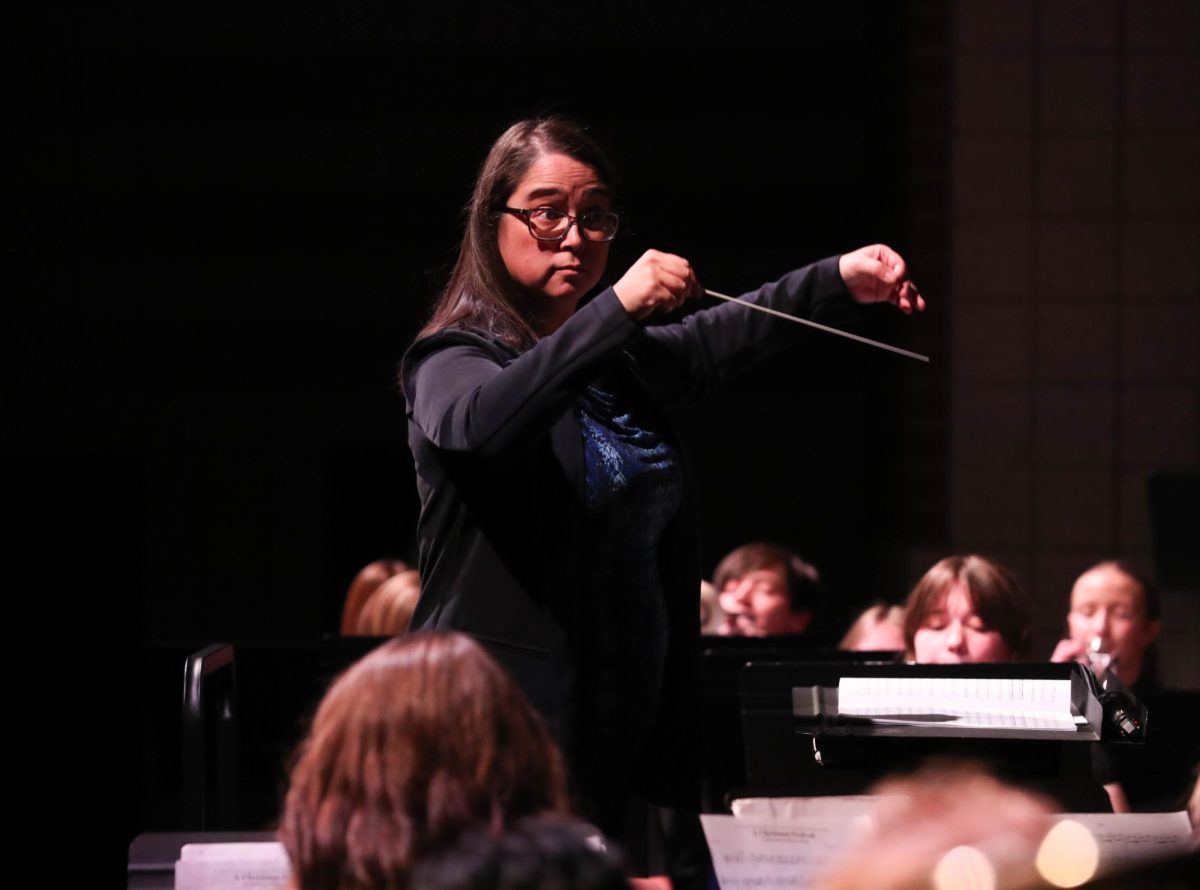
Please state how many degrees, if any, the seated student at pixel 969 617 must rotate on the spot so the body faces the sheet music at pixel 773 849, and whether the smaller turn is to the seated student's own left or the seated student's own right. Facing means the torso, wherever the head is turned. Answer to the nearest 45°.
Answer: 0° — they already face it

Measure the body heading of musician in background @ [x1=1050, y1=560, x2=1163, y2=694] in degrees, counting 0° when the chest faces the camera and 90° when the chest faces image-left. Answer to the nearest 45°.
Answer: approximately 45°

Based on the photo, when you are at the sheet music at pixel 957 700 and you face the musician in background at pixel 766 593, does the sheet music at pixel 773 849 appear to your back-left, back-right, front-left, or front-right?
back-left

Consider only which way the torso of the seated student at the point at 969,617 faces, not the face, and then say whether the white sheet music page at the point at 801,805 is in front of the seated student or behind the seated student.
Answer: in front

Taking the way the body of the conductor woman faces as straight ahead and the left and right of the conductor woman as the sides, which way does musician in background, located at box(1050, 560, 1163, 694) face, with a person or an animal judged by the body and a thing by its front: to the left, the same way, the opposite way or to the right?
to the right

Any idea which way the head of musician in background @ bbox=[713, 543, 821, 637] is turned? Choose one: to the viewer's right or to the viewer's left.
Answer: to the viewer's left
